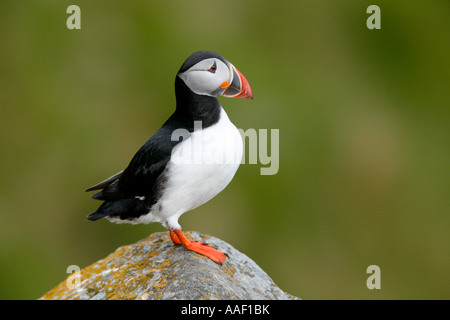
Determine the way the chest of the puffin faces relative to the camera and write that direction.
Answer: to the viewer's right
